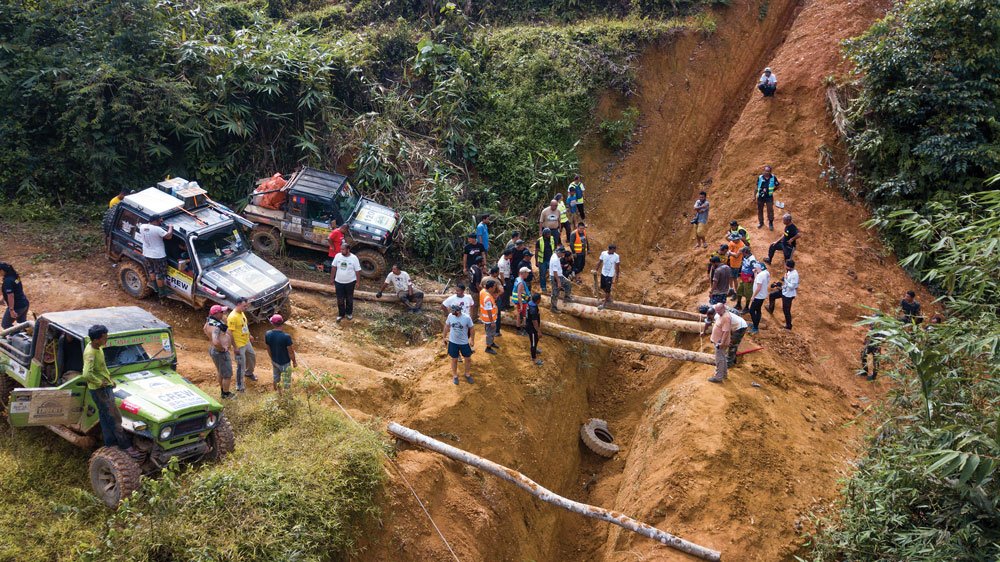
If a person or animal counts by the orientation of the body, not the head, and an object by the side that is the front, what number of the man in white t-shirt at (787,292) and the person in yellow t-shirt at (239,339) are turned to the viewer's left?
1

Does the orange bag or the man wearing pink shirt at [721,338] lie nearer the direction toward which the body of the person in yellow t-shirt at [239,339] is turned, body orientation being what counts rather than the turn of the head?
the man wearing pink shirt

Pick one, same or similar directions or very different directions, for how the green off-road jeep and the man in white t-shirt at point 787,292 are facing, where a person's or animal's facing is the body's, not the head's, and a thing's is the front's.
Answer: very different directions

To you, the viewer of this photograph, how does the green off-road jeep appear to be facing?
facing the viewer and to the right of the viewer

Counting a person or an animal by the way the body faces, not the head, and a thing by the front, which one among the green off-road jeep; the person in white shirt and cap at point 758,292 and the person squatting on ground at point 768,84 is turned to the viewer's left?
the person in white shirt and cap at point 758,292

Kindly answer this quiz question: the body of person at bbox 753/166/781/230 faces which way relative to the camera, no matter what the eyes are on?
toward the camera

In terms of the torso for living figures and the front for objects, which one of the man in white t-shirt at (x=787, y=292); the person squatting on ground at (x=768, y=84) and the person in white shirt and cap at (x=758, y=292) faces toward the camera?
the person squatting on ground at (x=768, y=84)

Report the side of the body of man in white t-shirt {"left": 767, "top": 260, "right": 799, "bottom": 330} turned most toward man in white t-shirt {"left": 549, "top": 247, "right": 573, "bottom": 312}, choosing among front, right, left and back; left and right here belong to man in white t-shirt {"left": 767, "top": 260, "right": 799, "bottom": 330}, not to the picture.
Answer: front

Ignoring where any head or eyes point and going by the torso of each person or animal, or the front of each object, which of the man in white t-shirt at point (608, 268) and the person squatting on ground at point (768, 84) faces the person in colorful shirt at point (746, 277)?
the person squatting on ground at point (768, 84)

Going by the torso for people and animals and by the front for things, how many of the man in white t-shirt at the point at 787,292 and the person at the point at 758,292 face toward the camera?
0

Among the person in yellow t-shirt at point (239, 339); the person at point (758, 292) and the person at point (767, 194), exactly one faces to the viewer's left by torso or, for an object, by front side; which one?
the person at point (758, 292)

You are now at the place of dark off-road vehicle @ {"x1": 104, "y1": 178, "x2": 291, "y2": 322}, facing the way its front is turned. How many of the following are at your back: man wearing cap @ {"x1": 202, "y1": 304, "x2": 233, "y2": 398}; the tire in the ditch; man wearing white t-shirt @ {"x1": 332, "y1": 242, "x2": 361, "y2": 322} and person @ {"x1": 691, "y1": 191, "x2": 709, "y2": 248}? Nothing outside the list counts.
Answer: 0

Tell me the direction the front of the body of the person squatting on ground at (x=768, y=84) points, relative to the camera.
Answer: toward the camera

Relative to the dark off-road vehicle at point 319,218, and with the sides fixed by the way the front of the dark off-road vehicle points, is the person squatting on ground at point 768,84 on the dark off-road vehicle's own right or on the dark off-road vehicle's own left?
on the dark off-road vehicle's own left

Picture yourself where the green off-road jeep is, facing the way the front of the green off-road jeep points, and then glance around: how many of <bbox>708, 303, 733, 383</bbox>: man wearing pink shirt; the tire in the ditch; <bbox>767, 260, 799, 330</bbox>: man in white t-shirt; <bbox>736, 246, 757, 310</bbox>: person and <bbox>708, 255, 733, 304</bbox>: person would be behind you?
0

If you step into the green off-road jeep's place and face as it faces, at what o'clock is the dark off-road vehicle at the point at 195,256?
The dark off-road vehicle is roughly at 8 o'clock from the green off-road jeep.

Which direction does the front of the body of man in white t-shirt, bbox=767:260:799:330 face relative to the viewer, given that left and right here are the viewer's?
facing to the left of the viewer

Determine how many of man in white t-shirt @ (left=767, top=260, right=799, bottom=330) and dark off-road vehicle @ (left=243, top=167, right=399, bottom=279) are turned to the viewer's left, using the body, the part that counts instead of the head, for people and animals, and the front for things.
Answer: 1

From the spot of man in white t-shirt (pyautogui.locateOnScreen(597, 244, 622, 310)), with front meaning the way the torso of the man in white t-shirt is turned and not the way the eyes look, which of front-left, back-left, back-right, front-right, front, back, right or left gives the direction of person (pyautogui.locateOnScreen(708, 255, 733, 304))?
back-left

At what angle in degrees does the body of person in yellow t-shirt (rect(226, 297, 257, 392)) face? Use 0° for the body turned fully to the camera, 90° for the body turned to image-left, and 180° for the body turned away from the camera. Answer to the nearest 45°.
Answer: approximately 315°

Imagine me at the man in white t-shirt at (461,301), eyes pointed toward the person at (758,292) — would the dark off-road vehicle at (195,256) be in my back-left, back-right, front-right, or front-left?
back-left

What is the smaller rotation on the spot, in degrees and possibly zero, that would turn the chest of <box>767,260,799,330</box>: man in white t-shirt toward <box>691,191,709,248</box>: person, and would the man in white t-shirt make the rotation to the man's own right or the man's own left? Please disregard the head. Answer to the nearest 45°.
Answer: approximately 45° to the man's own right
